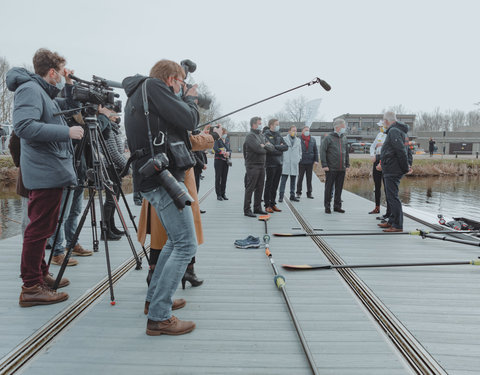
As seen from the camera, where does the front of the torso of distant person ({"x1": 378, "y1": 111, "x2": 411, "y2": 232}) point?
to the viewer's left

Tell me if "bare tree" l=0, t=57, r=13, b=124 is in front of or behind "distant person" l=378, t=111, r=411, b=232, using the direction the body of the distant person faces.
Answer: in front

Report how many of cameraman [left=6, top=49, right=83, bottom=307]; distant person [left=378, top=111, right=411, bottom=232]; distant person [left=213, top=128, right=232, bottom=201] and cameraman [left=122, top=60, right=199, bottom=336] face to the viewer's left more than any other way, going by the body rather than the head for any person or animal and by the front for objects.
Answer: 1

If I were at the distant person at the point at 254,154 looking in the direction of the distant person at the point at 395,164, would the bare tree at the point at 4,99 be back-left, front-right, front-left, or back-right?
back-left

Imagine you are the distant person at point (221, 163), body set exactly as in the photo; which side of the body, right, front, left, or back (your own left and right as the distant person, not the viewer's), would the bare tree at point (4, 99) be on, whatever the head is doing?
back

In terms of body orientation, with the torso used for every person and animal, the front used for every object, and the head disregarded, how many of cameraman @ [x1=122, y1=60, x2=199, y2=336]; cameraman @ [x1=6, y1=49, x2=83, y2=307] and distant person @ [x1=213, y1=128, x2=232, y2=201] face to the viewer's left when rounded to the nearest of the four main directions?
0

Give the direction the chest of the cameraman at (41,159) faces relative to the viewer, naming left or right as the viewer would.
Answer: facing to the right of the viewer

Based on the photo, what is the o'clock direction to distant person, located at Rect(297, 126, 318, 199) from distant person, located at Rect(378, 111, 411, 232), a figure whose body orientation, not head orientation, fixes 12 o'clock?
distant person, located at Rect(297, 126, 318, 199) is roughly at 2 o'clock from distant person, located at Rect(378, 111, 411, 232).

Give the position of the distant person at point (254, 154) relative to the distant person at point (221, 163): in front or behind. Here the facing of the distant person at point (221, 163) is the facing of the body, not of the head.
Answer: in front

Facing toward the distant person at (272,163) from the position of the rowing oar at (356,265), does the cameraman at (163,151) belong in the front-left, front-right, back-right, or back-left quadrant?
back-left

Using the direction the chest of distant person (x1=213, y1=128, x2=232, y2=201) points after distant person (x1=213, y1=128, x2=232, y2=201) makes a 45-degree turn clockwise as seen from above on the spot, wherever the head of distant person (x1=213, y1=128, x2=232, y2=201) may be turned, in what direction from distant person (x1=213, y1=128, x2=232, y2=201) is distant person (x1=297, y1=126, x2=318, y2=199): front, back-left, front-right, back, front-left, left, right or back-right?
left

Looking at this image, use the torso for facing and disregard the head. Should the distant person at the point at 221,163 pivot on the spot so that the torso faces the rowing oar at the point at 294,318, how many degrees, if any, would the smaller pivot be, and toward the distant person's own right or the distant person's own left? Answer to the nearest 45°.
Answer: approximately 45° to the distant person's own right

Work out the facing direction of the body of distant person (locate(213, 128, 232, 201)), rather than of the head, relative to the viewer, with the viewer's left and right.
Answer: facing the viewer and to the right of the viewer
